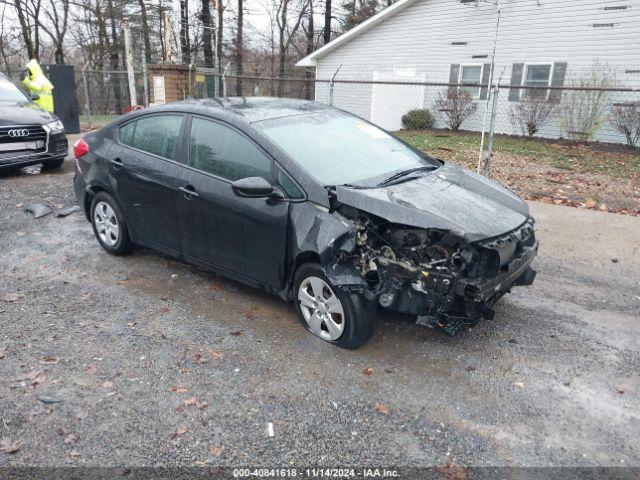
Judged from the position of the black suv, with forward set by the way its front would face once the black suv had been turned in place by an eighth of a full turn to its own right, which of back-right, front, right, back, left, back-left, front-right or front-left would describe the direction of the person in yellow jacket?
back

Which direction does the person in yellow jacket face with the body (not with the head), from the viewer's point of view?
to the viewer's left

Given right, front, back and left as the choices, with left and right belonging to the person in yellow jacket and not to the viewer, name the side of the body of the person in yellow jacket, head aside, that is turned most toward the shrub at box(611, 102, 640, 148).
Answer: back

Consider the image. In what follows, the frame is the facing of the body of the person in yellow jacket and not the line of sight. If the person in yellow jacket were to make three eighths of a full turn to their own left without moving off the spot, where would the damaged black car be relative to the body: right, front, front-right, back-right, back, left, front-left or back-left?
front-right

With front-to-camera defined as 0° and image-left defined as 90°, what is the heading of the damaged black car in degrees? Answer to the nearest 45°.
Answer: approximately 315°

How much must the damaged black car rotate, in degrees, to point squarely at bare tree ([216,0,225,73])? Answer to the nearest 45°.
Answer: approximately 135° to its left

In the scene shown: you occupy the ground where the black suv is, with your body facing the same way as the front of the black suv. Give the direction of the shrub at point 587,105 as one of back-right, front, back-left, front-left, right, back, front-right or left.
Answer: front-left

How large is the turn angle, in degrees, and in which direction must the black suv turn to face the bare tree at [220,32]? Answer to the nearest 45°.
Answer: approximately 90° to its left

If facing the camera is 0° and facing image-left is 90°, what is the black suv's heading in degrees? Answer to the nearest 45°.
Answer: approximately 315°
